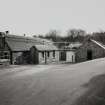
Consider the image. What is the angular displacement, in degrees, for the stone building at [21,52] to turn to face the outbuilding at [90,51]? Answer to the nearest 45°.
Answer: approximately 45° to its left

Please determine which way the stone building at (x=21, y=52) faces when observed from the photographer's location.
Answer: facing the viewer and to the right of the viewer
